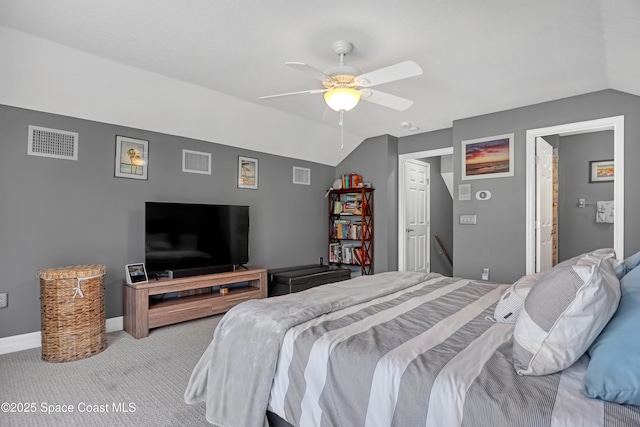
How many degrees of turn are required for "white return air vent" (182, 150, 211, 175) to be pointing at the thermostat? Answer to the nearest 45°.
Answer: approximately 45° to its left

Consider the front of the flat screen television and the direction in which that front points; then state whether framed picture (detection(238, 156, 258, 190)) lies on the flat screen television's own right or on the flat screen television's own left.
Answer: on the flat screen television's own left

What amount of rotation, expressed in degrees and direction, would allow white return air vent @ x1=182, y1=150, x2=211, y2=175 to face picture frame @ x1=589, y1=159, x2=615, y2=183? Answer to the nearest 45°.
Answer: approximately 45° to its left

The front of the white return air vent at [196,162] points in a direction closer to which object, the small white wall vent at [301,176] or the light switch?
the light switch

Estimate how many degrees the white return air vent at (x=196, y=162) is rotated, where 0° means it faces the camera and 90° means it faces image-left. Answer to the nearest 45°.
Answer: approximately 315°

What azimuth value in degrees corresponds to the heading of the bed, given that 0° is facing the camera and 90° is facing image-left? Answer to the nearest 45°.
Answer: approximately 135°

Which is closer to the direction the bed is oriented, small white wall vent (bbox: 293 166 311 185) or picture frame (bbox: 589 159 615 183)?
the small white wall vent

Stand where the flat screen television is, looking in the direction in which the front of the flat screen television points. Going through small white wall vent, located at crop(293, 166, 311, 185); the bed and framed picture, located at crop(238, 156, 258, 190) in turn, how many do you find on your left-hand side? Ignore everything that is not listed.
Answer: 2

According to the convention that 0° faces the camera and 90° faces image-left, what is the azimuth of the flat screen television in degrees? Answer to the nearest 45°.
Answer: approximately 315°
